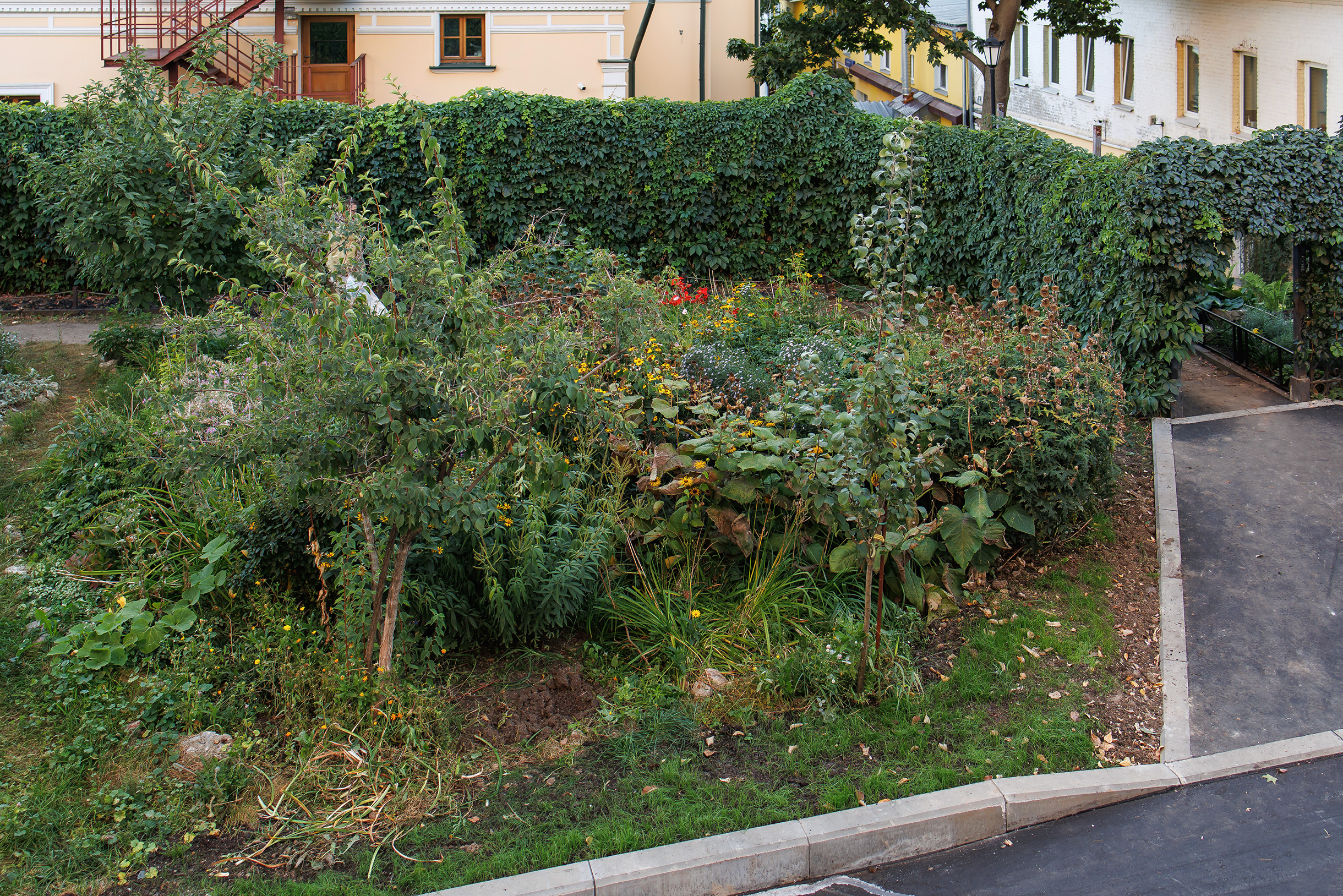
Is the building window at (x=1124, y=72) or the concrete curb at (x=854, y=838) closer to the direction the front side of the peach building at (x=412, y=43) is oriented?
the concrete curb

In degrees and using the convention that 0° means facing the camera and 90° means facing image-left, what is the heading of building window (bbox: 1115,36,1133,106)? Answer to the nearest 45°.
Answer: approximately 45°

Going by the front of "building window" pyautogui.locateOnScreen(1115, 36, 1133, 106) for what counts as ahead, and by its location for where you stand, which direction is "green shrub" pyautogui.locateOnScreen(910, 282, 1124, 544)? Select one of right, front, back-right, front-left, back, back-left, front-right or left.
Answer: front-left

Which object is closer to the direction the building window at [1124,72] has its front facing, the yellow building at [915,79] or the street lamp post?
the street lamp post

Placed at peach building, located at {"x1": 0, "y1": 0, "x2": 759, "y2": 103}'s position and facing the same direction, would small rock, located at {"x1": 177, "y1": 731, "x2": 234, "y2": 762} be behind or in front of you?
in front

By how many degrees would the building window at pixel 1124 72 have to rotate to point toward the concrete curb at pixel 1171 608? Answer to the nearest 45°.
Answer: approximately 45° to its left

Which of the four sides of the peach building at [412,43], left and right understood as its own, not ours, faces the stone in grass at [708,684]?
front

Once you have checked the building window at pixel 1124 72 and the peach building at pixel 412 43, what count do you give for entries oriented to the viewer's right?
0

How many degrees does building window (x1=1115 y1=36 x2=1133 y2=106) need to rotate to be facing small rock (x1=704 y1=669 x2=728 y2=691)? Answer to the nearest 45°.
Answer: approximately 45° to its left

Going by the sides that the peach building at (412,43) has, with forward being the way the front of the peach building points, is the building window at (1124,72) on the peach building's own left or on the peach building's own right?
on the peach building's own left

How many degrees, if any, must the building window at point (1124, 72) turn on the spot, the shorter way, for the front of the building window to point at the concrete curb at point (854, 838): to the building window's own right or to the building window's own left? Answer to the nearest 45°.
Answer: approximately 45° to the building window's own left

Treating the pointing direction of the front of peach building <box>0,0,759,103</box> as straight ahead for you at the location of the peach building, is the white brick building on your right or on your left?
on your left

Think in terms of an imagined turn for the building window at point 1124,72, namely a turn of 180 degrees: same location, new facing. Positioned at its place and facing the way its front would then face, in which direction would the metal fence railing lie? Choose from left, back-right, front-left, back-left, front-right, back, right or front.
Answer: back-right

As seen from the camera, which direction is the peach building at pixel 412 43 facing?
toward the camera
